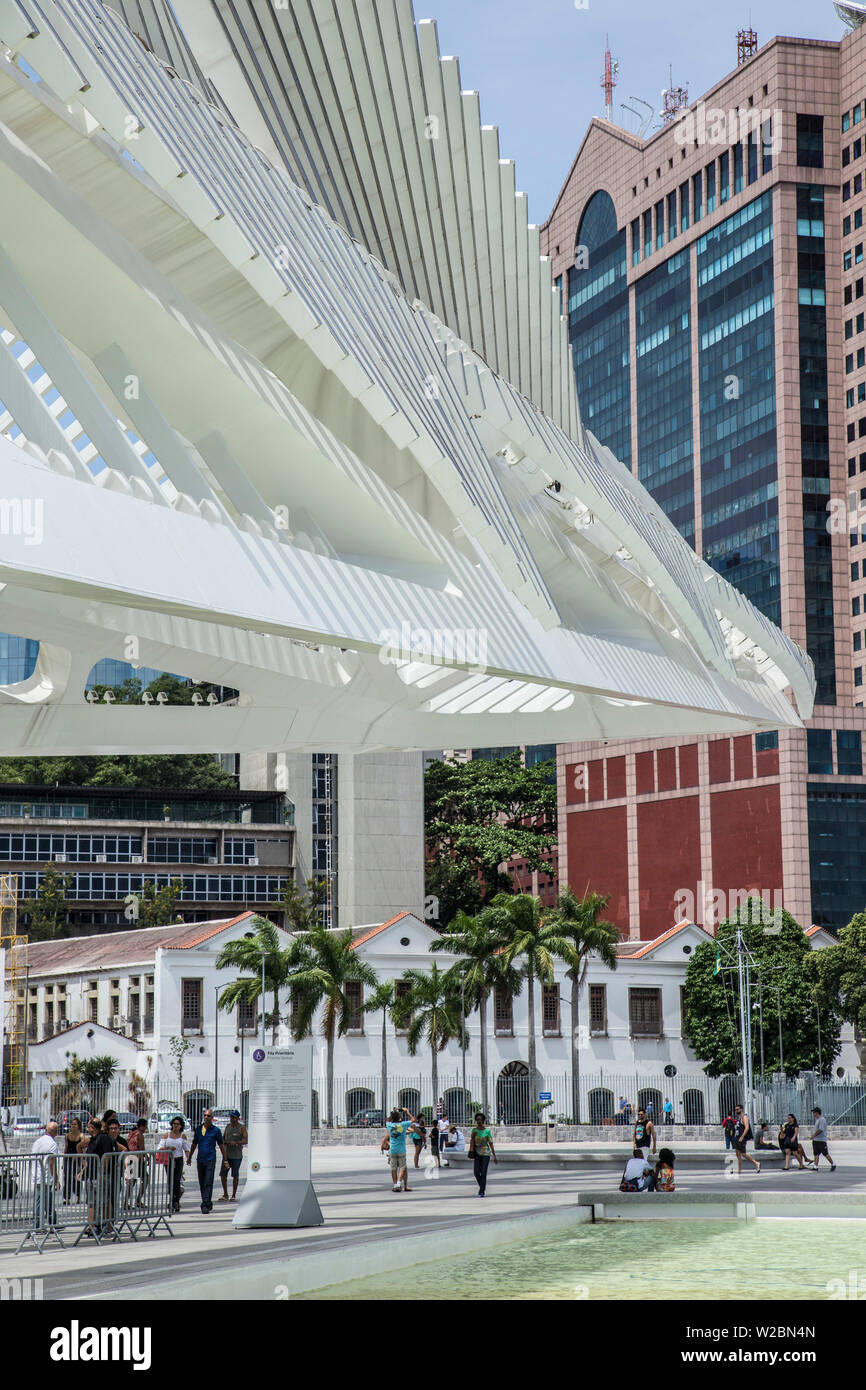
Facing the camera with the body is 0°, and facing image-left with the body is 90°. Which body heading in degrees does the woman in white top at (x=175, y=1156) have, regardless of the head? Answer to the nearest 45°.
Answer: approximately 0°

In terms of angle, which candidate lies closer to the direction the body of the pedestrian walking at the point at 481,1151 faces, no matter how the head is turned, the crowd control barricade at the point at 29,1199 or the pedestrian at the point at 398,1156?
the crowd control barricade

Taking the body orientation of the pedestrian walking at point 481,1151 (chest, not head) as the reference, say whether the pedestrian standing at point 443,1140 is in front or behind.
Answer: behind

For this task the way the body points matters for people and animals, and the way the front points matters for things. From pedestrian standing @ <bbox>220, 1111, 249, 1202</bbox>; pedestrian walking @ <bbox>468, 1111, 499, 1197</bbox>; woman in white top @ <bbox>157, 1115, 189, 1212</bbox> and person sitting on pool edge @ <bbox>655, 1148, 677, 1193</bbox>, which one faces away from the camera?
the person sitting on pool edge

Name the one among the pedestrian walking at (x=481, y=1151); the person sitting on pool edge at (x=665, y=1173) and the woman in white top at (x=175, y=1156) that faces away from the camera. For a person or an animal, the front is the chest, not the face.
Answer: the person sitting on pool edge

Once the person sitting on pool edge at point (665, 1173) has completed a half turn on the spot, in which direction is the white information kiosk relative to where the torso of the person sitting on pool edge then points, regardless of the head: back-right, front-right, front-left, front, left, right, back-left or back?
front-right

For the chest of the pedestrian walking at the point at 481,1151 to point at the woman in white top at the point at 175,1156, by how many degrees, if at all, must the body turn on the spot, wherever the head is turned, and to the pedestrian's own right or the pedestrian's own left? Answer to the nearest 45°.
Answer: approximately 45° to the pedestrian's own right

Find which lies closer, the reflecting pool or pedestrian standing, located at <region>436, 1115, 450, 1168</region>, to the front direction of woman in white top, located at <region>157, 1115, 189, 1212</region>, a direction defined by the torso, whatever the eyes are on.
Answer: the reflecting pool
